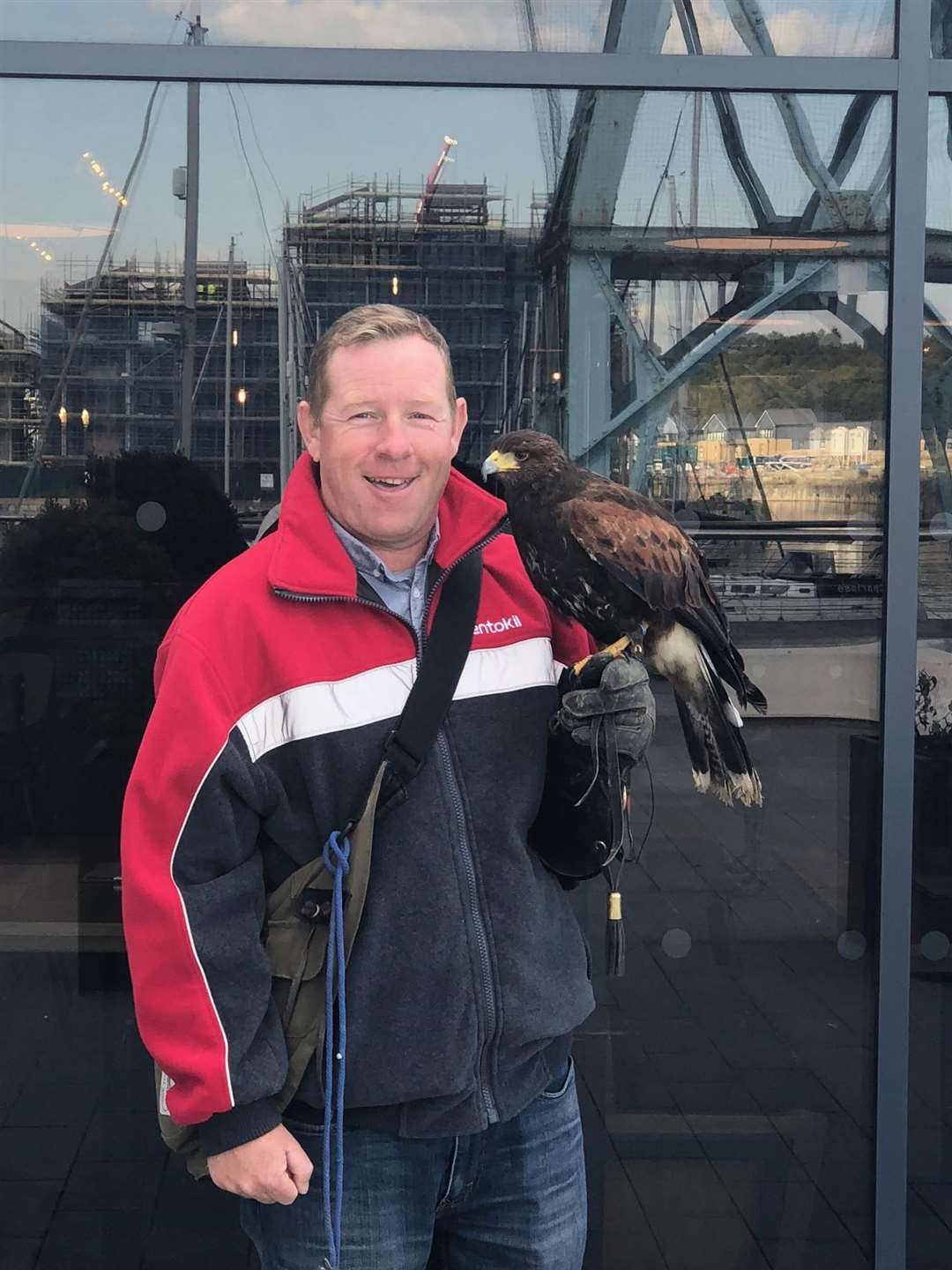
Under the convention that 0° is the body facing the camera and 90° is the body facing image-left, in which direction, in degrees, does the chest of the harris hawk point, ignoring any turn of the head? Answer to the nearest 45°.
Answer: approximately 90°
